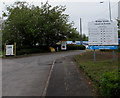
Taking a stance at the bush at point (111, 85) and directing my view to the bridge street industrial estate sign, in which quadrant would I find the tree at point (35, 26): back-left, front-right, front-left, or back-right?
front-left

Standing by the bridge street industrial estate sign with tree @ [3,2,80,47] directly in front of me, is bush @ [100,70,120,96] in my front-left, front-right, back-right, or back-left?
back-left

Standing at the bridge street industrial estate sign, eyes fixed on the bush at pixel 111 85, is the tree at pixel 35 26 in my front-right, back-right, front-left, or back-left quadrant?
back-right

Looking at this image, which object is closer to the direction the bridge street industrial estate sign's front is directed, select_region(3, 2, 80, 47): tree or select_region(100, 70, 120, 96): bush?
the bush

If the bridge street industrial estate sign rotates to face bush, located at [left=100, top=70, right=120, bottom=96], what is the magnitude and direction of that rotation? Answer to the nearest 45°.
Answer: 0° — it already faces it

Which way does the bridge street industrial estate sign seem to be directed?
toward the camera

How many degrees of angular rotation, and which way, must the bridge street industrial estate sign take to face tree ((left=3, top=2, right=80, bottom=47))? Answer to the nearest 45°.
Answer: approximately 135° to its right
